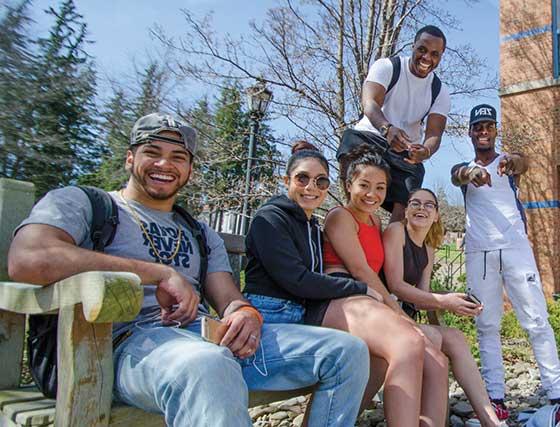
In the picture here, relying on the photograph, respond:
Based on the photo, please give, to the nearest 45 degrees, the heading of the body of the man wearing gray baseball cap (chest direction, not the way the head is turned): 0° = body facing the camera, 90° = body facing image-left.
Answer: approximately 315°

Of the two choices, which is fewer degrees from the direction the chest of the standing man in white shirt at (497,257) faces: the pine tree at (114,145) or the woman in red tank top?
the woman in red tank top

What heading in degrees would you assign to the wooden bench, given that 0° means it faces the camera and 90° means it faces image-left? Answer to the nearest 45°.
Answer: approximately 315°

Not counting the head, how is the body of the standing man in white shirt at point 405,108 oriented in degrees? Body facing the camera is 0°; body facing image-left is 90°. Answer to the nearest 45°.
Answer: approximately 0°

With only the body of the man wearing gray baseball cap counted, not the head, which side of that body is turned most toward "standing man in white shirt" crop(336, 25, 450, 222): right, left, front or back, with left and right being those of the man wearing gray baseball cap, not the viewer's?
left

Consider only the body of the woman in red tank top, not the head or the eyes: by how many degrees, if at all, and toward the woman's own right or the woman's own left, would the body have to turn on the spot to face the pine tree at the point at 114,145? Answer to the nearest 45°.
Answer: approximately 180°

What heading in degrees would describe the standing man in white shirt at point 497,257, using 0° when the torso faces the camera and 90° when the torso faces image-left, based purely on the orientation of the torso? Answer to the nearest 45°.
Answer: approximately 0°

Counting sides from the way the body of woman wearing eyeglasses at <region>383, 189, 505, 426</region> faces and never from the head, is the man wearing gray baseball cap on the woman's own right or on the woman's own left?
on the woman's own right

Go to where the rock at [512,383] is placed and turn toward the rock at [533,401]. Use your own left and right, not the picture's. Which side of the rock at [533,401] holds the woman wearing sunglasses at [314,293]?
right

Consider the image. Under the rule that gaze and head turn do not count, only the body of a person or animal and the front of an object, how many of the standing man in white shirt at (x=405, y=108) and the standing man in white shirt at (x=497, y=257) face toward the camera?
2
